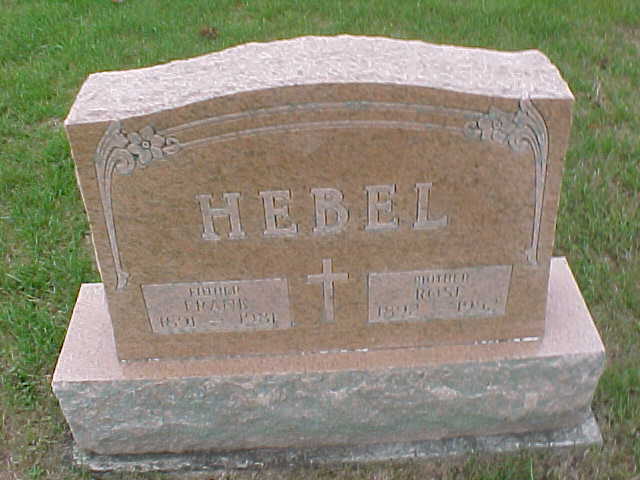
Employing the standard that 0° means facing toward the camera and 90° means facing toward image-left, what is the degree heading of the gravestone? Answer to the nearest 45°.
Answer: approximately 0°
